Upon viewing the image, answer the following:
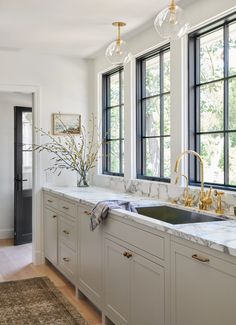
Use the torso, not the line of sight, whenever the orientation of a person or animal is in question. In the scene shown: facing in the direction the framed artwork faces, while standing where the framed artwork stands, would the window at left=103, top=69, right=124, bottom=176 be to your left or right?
on your left

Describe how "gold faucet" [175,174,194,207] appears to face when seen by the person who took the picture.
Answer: facing to the left of the viewer

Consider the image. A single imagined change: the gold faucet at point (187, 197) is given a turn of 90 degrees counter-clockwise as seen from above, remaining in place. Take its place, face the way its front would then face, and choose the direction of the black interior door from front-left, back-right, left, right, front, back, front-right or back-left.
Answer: back-right

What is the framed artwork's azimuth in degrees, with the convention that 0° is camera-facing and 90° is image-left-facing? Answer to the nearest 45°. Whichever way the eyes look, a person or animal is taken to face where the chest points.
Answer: approximately 0°

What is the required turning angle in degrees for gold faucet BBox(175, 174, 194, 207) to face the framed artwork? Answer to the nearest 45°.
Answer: approximately 45° to its right
